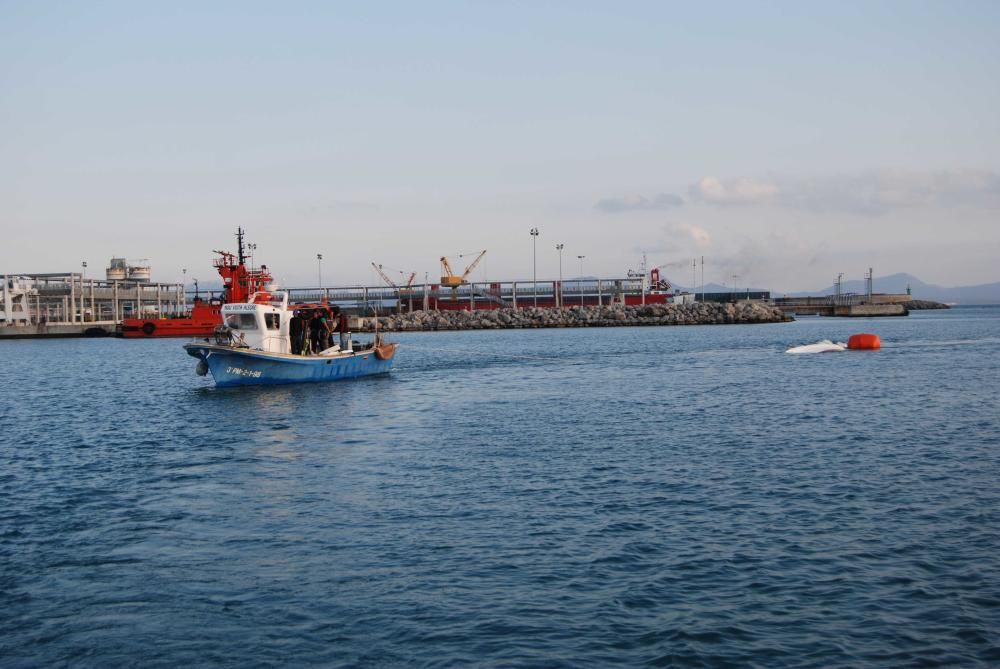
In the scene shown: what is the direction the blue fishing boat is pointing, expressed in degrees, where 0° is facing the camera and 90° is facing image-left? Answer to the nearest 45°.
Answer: approximately 45°
